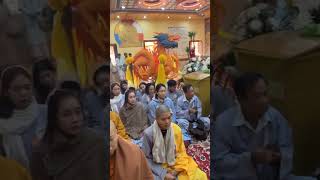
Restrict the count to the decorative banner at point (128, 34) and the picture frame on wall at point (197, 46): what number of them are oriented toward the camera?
2

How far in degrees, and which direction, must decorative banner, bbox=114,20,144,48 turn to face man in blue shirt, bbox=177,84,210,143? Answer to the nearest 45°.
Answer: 0° — it already faces them

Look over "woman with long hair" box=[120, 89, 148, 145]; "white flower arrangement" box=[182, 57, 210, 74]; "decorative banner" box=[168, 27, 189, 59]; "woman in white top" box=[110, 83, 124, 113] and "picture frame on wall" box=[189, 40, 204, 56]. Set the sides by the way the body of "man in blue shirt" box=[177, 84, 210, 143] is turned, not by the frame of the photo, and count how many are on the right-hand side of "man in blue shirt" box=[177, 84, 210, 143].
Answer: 2
